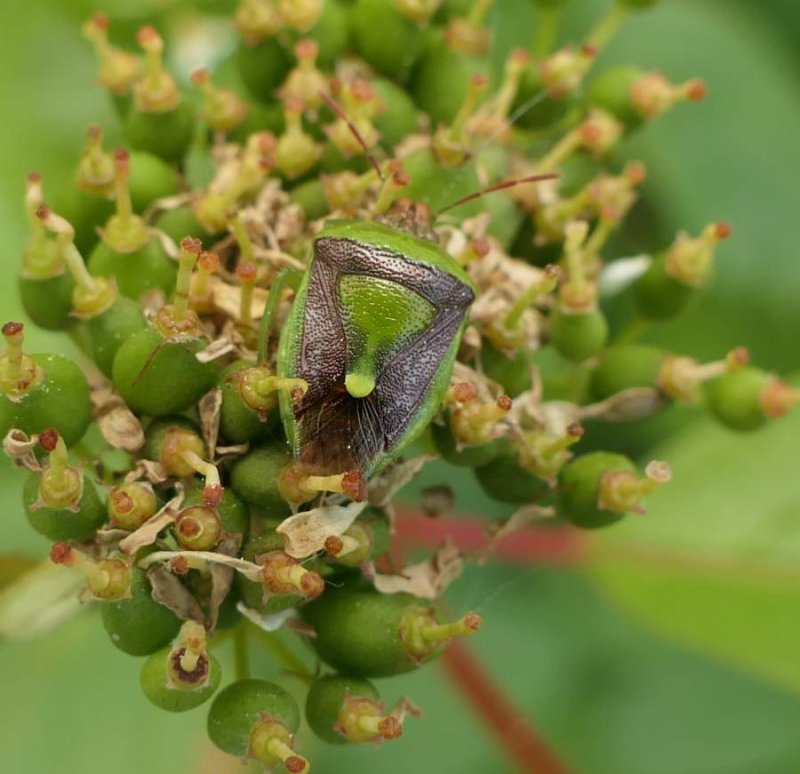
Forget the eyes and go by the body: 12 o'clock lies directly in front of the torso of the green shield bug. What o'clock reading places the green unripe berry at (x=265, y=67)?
The green unripe berry is roughly at 11 o'clock from the green shield bug.

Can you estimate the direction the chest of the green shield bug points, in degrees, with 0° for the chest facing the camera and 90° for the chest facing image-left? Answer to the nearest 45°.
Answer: approximately 180°
